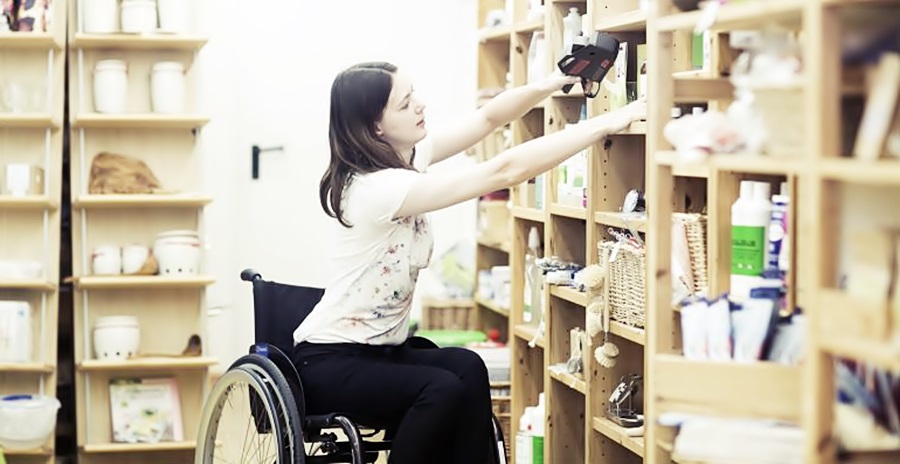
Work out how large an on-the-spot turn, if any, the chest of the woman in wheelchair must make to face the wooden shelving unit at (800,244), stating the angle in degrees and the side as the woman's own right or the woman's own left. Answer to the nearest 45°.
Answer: approximately 45° to the woman's own right

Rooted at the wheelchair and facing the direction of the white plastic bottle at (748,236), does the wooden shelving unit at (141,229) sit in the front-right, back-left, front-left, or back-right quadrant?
back-left

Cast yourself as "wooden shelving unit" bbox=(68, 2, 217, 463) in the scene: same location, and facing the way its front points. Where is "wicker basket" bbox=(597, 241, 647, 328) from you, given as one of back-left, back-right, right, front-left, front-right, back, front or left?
front-left

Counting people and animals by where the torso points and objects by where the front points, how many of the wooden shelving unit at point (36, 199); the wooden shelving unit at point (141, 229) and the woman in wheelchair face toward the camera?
2

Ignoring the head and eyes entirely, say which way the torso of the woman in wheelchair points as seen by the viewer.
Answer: to the viewer's right

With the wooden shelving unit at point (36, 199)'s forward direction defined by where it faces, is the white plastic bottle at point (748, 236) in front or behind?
in front

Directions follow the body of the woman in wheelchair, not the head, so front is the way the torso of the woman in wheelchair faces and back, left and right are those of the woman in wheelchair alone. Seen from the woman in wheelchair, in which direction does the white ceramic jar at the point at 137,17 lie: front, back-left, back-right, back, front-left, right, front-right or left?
back-left

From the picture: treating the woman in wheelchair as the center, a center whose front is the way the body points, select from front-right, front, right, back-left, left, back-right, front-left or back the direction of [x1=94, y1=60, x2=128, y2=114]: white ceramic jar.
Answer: back-left

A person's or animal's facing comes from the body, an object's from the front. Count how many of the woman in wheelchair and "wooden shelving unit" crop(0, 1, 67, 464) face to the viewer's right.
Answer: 1

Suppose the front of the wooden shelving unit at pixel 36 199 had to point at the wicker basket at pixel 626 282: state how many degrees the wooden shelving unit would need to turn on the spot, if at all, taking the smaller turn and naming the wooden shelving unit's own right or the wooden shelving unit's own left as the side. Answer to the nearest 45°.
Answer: approximately 45° to the wooden shelving unit's own left

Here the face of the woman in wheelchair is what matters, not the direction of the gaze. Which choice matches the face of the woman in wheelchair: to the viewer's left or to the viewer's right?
to the viewer's right

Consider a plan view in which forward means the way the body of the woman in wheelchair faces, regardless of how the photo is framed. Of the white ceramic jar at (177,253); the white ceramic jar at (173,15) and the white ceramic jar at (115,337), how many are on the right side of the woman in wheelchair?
0

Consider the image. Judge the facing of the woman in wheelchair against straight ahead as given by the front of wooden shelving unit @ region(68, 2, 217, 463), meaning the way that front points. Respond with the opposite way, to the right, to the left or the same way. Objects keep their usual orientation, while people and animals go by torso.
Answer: to the left

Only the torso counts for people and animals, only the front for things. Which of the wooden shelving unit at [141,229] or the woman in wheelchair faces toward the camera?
the wooden shelving unit

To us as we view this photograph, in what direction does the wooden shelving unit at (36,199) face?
facing the viewer
